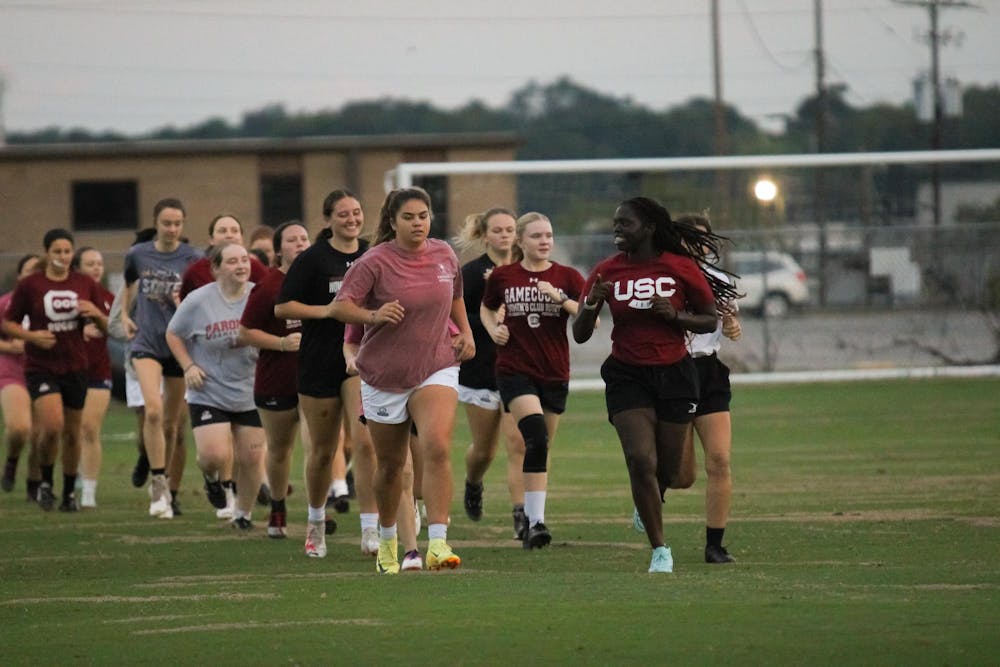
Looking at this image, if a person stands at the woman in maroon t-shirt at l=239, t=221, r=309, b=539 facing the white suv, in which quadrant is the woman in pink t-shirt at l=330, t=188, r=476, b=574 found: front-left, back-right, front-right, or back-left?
back-right

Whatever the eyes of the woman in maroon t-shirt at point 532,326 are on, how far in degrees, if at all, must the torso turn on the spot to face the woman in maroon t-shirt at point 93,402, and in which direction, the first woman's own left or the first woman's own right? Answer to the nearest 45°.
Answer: approximately 135° to the first woman's own right

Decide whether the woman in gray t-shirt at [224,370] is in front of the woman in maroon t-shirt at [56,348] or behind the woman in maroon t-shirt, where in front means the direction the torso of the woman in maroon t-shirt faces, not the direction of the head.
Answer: in front

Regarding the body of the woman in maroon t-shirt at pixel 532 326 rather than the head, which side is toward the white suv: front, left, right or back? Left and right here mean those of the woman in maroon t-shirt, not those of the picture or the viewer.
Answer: back

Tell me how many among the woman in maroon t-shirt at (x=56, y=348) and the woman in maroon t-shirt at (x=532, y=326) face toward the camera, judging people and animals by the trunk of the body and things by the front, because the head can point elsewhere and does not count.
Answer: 2

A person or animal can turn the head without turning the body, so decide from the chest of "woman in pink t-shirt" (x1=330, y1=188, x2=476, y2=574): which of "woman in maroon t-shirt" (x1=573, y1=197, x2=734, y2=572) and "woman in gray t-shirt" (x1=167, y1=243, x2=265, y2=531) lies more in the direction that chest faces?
the woman in maroon t-shirt

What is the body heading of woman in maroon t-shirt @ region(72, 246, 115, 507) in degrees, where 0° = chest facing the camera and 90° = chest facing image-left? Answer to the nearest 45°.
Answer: approximately 315°

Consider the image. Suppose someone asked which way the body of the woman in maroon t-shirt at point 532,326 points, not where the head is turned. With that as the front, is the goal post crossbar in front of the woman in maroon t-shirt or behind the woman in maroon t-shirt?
behind

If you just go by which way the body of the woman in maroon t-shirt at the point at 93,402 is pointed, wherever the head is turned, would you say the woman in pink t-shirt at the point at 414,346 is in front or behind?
in front

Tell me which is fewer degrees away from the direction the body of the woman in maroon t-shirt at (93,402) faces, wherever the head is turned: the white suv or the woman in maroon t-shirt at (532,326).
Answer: the woman in maroon t-shirt

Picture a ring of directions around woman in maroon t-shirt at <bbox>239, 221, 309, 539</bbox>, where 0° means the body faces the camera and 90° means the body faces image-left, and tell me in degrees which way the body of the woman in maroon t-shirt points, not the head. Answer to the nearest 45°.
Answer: approximately 315°

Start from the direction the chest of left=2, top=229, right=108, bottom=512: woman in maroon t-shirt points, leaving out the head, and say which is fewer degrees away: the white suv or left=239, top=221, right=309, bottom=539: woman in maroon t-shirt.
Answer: the woman in maroon t-shirt
